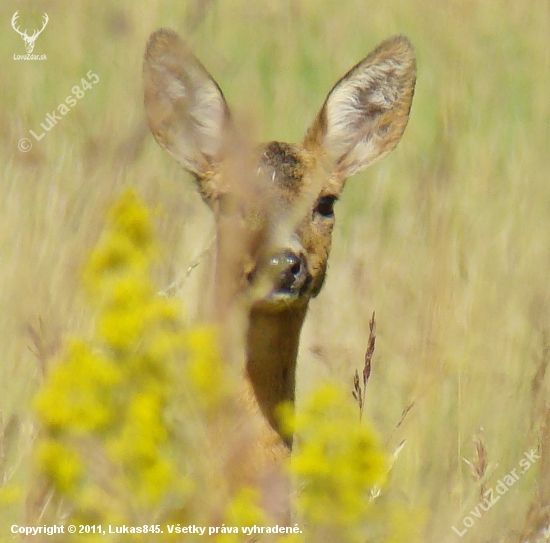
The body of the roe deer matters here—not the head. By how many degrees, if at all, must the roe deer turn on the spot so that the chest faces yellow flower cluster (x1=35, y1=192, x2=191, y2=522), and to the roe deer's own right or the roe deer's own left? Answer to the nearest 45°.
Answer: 0° — it already faces it

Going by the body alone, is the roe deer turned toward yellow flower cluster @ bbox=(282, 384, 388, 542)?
yes

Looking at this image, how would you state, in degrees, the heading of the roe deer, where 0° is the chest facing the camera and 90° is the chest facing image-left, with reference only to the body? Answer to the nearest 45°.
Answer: approximately 0°
